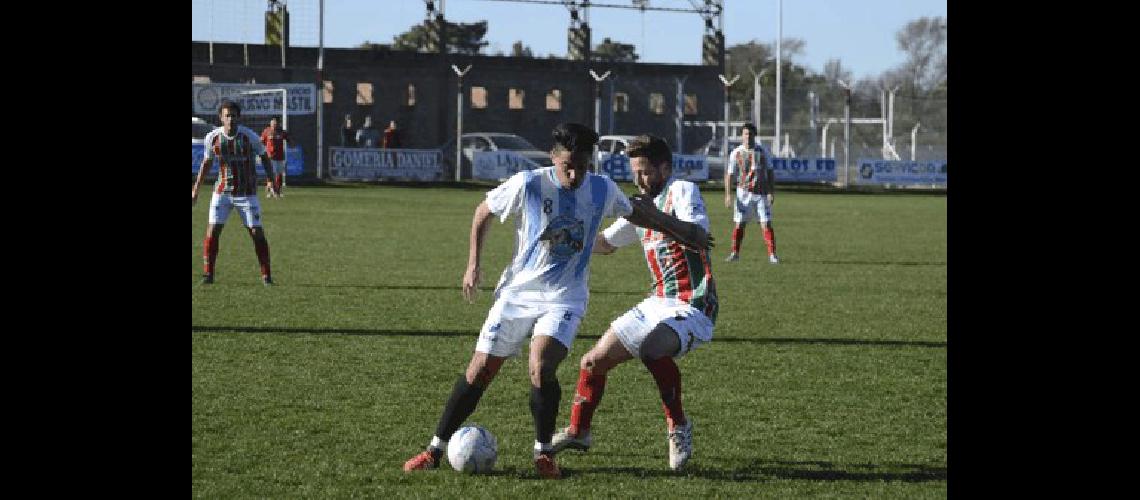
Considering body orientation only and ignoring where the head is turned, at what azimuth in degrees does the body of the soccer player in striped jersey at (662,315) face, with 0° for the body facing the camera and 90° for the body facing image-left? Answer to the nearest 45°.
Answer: approximately 45°

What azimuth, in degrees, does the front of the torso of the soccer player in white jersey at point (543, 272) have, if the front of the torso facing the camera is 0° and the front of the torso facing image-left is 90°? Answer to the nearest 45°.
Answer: approximately 0°

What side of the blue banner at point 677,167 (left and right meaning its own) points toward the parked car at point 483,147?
right

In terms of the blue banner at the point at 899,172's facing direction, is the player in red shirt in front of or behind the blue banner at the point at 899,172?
in front

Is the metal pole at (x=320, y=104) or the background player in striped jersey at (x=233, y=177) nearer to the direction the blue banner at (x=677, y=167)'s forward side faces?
the background player in striped jersey

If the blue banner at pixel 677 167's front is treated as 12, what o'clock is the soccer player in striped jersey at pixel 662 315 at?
The soccer player in striped jersey is roughly at 12 o'clock from the blue banner.

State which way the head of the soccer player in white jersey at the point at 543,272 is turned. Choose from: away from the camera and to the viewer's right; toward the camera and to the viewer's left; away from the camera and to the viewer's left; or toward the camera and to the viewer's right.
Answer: toward the camera and to the viewer's left

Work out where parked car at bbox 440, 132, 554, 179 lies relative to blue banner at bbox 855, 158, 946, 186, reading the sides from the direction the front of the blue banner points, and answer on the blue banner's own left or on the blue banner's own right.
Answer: on the blue banner's own right

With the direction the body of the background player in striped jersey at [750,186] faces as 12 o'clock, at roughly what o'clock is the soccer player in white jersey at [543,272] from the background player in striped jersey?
The soccer player in white jersey is roughly at 12 o'clock from the background player in striped jersey.

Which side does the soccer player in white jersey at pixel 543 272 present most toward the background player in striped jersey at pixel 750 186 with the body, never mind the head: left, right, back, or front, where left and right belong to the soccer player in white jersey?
back

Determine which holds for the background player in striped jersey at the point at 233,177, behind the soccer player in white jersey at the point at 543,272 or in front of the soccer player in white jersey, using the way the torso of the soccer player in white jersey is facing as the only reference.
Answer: behind

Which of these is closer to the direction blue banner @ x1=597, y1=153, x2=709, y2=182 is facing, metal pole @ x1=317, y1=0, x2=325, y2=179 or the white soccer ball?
the white soccer ball

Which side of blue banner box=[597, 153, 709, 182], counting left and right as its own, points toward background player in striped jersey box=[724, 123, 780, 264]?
front

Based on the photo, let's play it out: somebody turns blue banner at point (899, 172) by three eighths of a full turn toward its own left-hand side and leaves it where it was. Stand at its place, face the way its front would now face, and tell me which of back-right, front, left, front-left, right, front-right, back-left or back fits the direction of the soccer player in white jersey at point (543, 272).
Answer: back-right

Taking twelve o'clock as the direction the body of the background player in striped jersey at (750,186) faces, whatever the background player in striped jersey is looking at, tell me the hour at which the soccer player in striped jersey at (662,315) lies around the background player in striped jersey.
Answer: The soccer player in striped jersey is roughly at 12 o'clock from the background player in striped jersey.

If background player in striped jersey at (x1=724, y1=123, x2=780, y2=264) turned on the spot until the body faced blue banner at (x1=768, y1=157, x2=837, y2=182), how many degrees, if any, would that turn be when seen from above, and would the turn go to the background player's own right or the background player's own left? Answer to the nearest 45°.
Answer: approximately 180°
